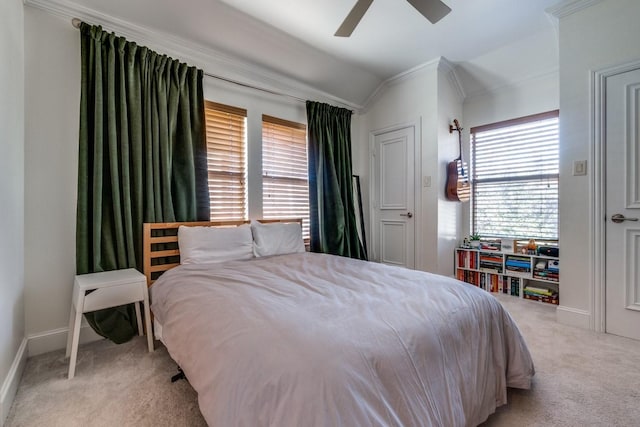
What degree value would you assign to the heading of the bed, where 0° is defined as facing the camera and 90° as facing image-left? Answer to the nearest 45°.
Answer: approximately 315°

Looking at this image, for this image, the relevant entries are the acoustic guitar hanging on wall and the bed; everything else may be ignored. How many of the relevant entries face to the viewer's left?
0

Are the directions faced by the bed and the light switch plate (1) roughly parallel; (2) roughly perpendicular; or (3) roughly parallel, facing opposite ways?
roughly perpendicular

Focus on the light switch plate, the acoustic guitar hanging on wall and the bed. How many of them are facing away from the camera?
0

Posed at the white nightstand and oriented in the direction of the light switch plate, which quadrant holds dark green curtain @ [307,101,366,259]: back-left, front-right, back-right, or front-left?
front-left

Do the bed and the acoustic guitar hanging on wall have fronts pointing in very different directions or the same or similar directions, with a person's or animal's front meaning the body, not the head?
same or similar directions

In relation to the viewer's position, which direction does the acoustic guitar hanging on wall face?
facing the viewer and to the right of the viewer
